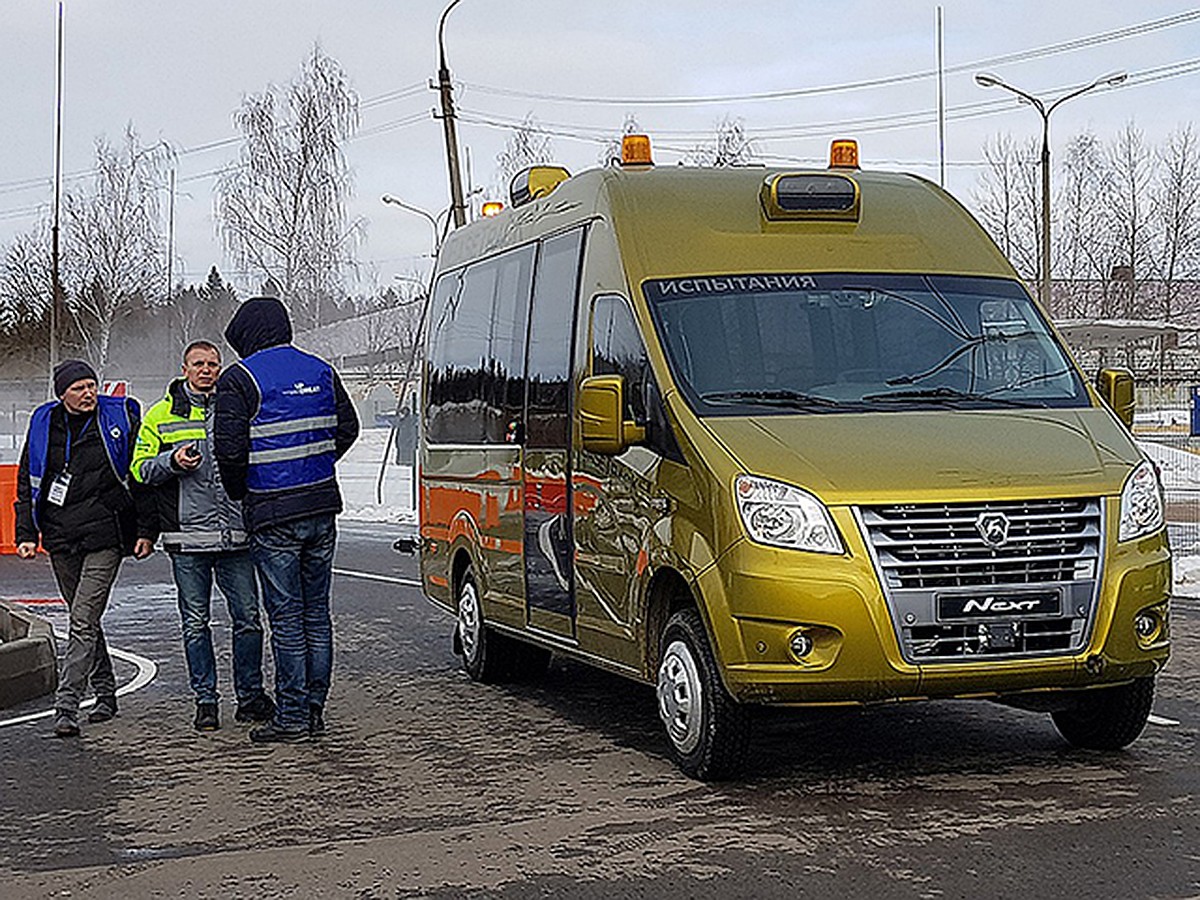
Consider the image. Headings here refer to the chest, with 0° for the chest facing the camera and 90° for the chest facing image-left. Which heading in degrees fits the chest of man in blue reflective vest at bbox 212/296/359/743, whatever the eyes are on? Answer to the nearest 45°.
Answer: approximately 135°

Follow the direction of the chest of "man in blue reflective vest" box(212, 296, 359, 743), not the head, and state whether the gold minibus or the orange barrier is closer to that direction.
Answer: the orange barrier

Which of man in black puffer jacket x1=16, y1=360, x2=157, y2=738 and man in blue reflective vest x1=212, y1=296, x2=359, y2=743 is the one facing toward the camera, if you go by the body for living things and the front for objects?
the man in black puffer jacket

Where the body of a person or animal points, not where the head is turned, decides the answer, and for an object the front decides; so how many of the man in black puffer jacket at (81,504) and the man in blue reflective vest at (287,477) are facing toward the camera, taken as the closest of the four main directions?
1

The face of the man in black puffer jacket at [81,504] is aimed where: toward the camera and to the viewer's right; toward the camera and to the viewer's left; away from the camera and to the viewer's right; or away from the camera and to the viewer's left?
toward the camera and to the viewer's right

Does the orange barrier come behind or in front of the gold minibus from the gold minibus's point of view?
behind

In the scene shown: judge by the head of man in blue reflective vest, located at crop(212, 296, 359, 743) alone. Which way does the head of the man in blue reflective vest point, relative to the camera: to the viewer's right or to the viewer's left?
to the viewer's left

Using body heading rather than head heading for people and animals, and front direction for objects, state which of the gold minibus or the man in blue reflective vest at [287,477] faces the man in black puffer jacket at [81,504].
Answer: the man in blue reflective vest

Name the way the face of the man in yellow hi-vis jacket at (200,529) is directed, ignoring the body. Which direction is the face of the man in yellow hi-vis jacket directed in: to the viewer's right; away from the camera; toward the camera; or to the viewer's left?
toward the camera

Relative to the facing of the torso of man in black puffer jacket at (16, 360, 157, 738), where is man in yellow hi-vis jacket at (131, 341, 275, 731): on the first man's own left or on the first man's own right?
on the first man's own left

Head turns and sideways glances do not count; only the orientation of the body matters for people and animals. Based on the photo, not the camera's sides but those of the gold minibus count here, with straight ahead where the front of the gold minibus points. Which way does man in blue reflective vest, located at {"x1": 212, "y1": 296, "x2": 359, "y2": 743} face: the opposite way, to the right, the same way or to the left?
the opposite way

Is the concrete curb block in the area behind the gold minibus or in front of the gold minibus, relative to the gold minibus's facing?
behind

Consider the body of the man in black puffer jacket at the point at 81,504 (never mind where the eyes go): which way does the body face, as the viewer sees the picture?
toward the camera
